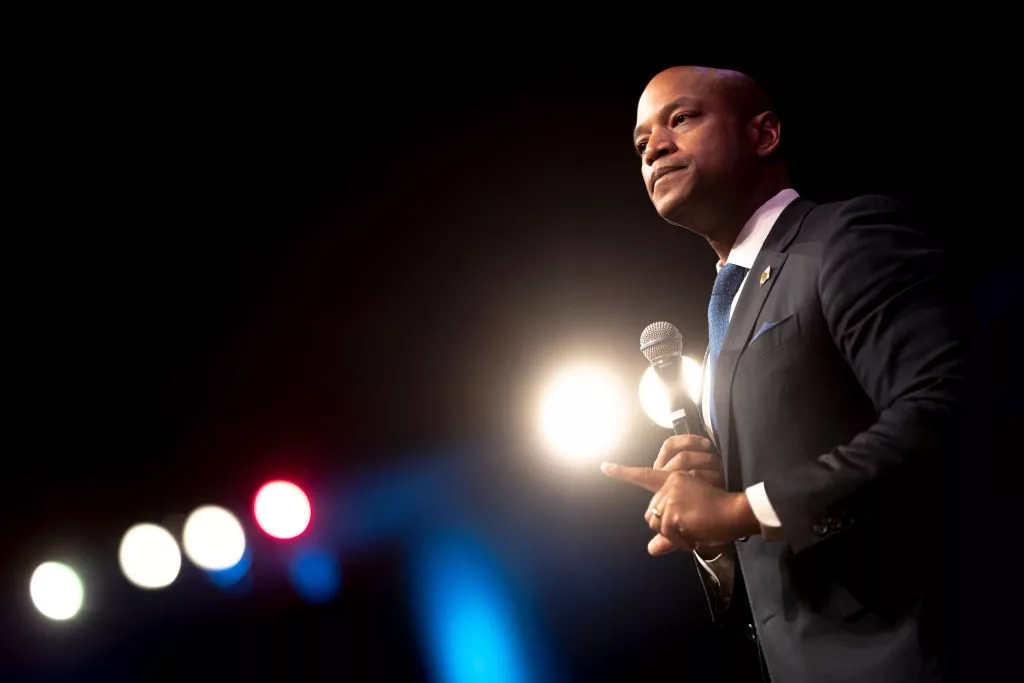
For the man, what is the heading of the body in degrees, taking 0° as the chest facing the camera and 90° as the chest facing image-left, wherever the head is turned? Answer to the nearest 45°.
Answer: approximately 45°
